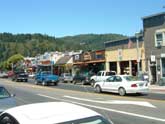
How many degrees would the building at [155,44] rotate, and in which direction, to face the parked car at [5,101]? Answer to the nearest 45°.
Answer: approximately 45° to its left

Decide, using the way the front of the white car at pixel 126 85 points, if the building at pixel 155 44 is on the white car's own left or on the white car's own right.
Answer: on the white car's own right

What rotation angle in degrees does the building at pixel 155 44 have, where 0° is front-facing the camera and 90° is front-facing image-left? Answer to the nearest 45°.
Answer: approximately 45°

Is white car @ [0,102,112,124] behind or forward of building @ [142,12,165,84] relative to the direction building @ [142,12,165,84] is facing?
forward

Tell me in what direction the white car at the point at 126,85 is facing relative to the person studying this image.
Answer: facing away from the viewer and to the left of the viewer

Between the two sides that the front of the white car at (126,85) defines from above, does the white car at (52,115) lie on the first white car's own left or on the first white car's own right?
on the first white car's own left
